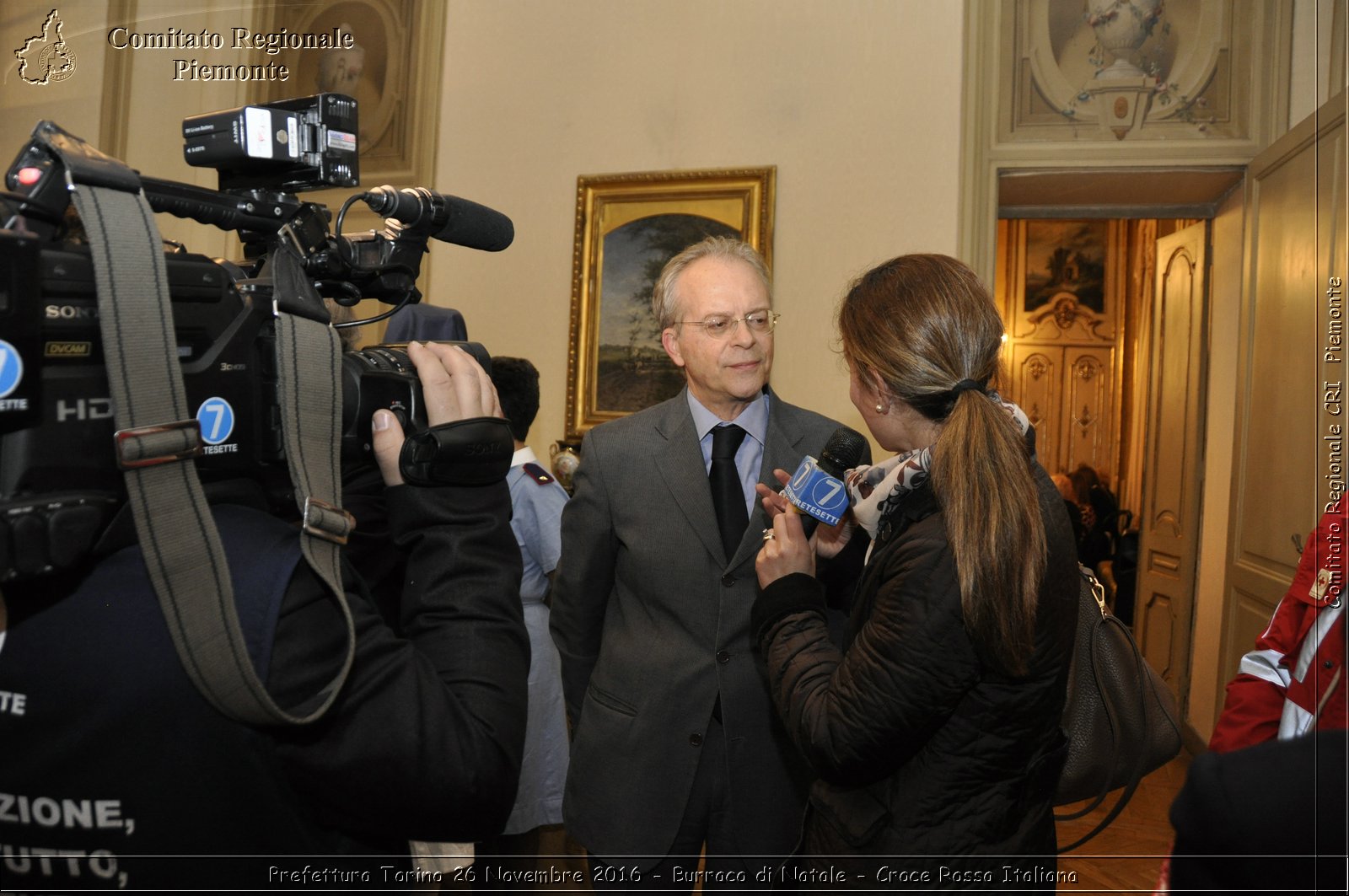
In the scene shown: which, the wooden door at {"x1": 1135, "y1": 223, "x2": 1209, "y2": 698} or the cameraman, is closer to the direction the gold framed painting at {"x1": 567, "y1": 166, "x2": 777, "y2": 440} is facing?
the cameraman

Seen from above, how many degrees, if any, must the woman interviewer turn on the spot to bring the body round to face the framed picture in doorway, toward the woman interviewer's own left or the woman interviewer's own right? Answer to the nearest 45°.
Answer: approximately 45° to the woman interviewer's own right

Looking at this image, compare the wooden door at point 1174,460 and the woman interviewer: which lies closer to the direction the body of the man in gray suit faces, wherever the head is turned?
the woman interviewer

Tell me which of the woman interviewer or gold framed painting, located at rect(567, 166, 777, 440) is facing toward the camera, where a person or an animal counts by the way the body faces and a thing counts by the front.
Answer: the gold framed painting

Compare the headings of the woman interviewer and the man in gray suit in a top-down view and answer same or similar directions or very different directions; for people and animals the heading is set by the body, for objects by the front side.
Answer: very different directions

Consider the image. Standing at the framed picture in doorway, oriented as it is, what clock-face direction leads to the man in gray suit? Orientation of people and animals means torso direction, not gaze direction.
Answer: The man in gray suit is roughly at 12 o'clock from the framed picture in doorway.

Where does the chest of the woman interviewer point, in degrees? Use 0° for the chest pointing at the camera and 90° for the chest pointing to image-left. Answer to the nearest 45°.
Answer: approximately 135°

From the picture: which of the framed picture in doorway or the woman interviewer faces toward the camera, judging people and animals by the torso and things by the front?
the framed picture in doorway

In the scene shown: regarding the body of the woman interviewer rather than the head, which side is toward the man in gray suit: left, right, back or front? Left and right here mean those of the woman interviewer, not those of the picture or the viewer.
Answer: front

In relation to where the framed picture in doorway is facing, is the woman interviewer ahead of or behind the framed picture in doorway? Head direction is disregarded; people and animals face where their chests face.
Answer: ahead

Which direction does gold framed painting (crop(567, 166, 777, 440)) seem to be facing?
toward the camera

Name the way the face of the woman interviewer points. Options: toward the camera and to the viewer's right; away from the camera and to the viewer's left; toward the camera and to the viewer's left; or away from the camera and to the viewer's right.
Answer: away from the camera and to the viewer's left

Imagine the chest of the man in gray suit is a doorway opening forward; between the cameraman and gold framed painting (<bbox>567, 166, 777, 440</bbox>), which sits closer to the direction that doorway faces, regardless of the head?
the cameraman

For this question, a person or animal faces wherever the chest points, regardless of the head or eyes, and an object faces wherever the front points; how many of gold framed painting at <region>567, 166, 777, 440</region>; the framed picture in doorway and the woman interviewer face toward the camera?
2

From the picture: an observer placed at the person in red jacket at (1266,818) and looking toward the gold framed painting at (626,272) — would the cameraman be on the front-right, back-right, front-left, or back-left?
front-left

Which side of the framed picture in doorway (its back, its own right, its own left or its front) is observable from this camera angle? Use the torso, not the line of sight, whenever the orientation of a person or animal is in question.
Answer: front

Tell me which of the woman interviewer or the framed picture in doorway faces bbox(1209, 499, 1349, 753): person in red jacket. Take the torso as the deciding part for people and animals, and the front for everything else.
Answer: the framed picture in doorway

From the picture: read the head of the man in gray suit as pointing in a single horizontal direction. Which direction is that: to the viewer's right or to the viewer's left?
to the viewer's right
